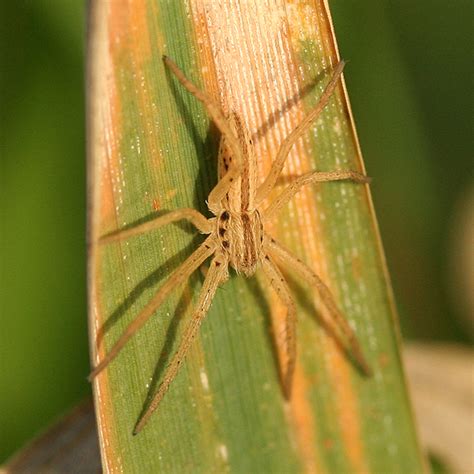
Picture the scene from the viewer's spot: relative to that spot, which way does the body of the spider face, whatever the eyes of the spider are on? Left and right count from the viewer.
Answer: facing the viewer
